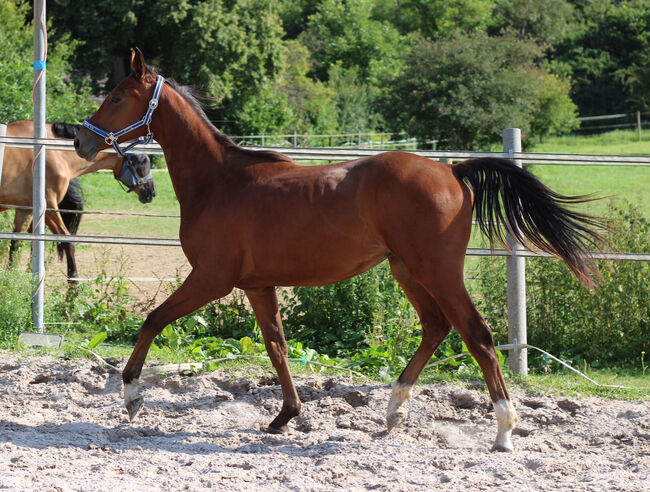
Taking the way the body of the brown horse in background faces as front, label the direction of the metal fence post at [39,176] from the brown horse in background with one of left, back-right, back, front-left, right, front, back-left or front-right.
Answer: right

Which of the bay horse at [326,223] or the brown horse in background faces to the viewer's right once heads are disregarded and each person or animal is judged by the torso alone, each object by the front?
the brown horse in background

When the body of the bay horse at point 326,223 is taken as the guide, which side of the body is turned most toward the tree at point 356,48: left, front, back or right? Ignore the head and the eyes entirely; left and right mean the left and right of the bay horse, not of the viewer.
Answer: right

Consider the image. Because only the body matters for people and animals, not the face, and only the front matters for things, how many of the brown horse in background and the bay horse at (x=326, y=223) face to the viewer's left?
1

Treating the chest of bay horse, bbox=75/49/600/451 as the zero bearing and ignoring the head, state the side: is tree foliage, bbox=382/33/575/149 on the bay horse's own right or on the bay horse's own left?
on the bay horse's own right

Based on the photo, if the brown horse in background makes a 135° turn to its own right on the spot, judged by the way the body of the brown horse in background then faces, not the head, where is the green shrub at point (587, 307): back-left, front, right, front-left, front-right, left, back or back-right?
left

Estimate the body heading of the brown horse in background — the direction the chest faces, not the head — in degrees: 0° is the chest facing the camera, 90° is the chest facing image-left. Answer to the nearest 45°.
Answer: approximately 270°

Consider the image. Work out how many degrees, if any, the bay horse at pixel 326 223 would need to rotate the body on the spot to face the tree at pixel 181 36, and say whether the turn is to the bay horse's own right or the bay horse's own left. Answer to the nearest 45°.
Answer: approximately 90° to the bay horse's own right

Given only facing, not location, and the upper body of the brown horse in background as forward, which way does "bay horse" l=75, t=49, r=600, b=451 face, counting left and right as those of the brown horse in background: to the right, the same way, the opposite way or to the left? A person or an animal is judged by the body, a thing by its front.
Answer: the opposite way

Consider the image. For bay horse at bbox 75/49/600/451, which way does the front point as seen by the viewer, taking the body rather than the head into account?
to the viewer's left
